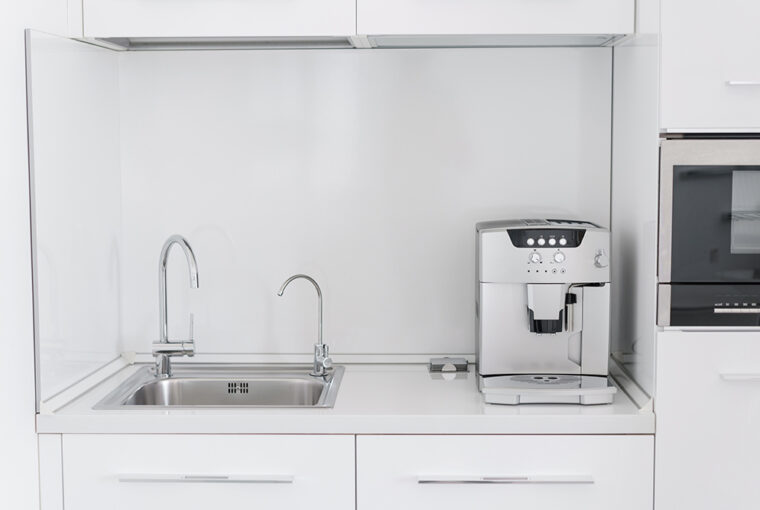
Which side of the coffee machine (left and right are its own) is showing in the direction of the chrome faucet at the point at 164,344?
right

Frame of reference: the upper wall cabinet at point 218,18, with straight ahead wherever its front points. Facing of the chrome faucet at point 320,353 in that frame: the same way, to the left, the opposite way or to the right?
to the right

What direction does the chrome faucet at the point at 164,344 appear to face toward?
to the viewer's right

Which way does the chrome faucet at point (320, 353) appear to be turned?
to the viewer's left

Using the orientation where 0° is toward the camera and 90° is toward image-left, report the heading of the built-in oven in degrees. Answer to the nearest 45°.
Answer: approximately 0°

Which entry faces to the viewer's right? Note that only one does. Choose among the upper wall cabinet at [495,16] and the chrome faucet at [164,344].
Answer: the chrome faucet

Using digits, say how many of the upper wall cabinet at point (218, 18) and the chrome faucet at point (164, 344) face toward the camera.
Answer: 1
